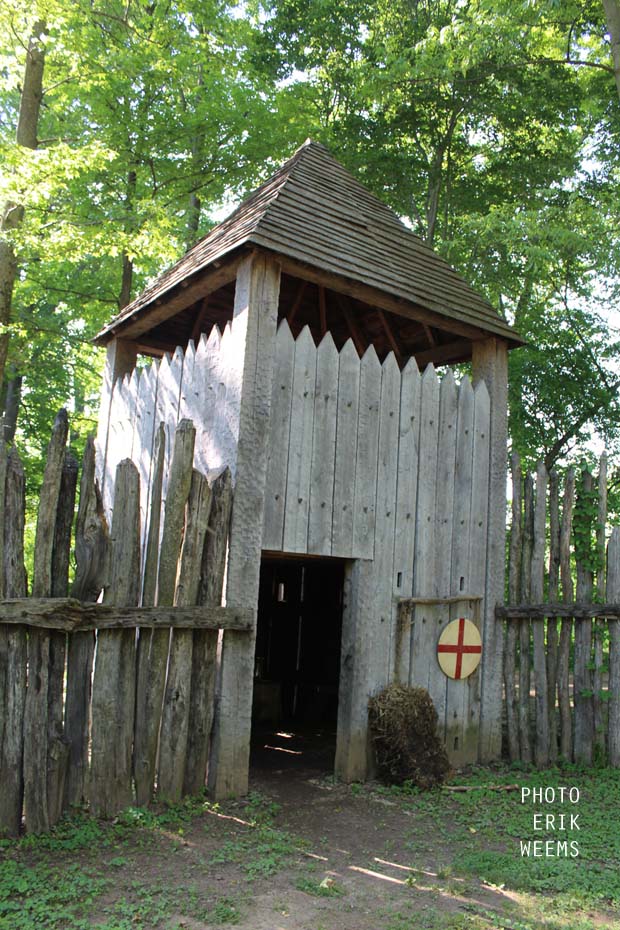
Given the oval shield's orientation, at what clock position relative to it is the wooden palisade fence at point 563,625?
The wooden palisade fence is roughly at 10 o'clock from the oval shield.

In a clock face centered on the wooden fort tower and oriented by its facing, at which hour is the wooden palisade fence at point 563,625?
The wooden palisade fence is roughly at 10 o'clock from the wooden fort tower.

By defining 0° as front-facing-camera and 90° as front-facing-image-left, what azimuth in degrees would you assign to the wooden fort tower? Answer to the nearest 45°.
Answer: approximately 315°

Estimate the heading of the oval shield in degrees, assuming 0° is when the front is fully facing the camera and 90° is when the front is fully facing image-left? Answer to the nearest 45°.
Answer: approximately 315°

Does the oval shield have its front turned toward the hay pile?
no
